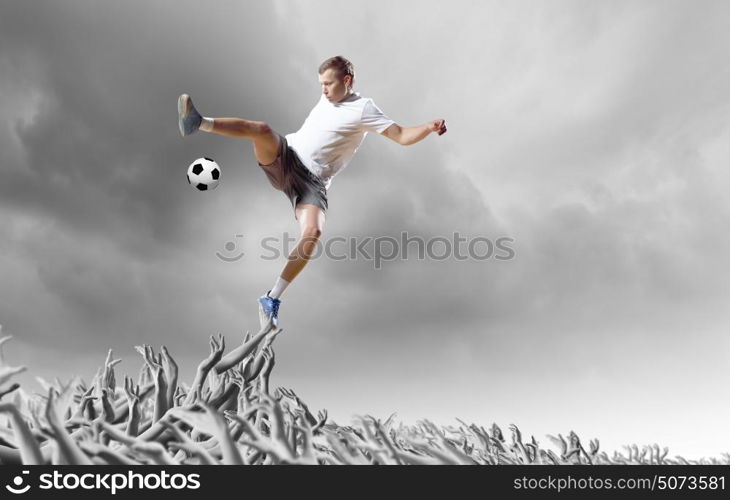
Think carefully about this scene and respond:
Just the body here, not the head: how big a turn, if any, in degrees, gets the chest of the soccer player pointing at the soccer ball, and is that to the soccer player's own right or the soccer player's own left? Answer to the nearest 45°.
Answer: approximately 45° to the soccer player's own right

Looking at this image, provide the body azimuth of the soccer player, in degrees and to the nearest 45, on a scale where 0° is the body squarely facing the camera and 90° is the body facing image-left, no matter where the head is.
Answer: approximately 45°
